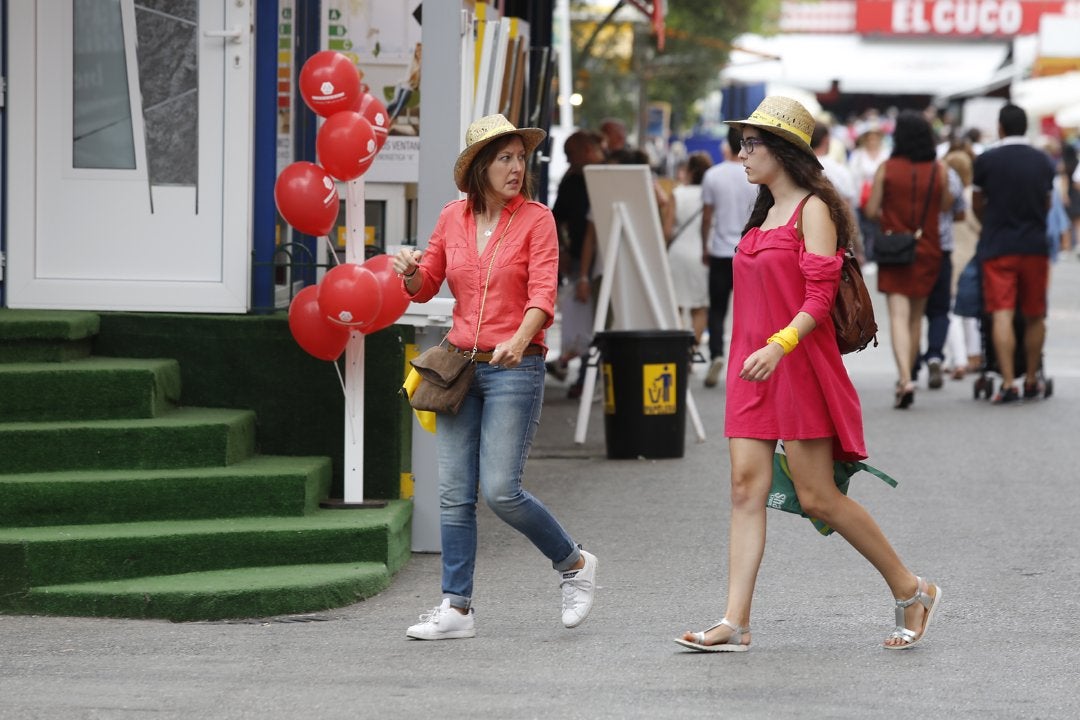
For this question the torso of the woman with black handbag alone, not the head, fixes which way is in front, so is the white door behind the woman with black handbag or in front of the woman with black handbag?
behind

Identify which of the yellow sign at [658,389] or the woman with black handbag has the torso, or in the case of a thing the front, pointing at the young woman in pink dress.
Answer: the yellow sign

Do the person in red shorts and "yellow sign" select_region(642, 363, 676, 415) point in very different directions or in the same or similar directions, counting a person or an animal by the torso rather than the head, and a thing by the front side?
very different directions

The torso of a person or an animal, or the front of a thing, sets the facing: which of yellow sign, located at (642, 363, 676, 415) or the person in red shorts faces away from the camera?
the person in red shorts

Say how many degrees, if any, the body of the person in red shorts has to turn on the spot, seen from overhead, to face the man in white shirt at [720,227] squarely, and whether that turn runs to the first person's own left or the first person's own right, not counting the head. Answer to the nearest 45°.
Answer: approximately 90° to the first person's own left

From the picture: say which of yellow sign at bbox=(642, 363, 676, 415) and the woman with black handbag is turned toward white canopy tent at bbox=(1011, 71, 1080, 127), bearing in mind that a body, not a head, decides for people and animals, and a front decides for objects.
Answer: the woman with black handbag

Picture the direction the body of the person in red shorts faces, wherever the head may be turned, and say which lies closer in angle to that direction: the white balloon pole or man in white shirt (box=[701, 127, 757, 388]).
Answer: the man in white shirt

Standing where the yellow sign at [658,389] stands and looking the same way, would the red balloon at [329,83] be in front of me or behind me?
in front

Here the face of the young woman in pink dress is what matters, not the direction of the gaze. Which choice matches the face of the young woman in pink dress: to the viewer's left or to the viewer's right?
to the viewer's left

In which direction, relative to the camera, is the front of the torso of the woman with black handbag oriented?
away from the camera

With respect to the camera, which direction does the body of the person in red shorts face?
away from the camera

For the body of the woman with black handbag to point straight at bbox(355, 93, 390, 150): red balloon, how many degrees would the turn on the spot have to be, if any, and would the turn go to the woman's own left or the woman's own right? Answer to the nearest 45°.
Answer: approximately 180°

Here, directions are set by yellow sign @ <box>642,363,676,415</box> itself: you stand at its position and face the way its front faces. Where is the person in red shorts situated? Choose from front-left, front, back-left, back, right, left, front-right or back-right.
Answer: back-left

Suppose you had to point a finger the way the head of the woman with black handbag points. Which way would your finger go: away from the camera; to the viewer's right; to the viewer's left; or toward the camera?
away from the camera

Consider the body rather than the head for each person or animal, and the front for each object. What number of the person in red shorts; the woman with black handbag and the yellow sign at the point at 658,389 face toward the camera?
1
